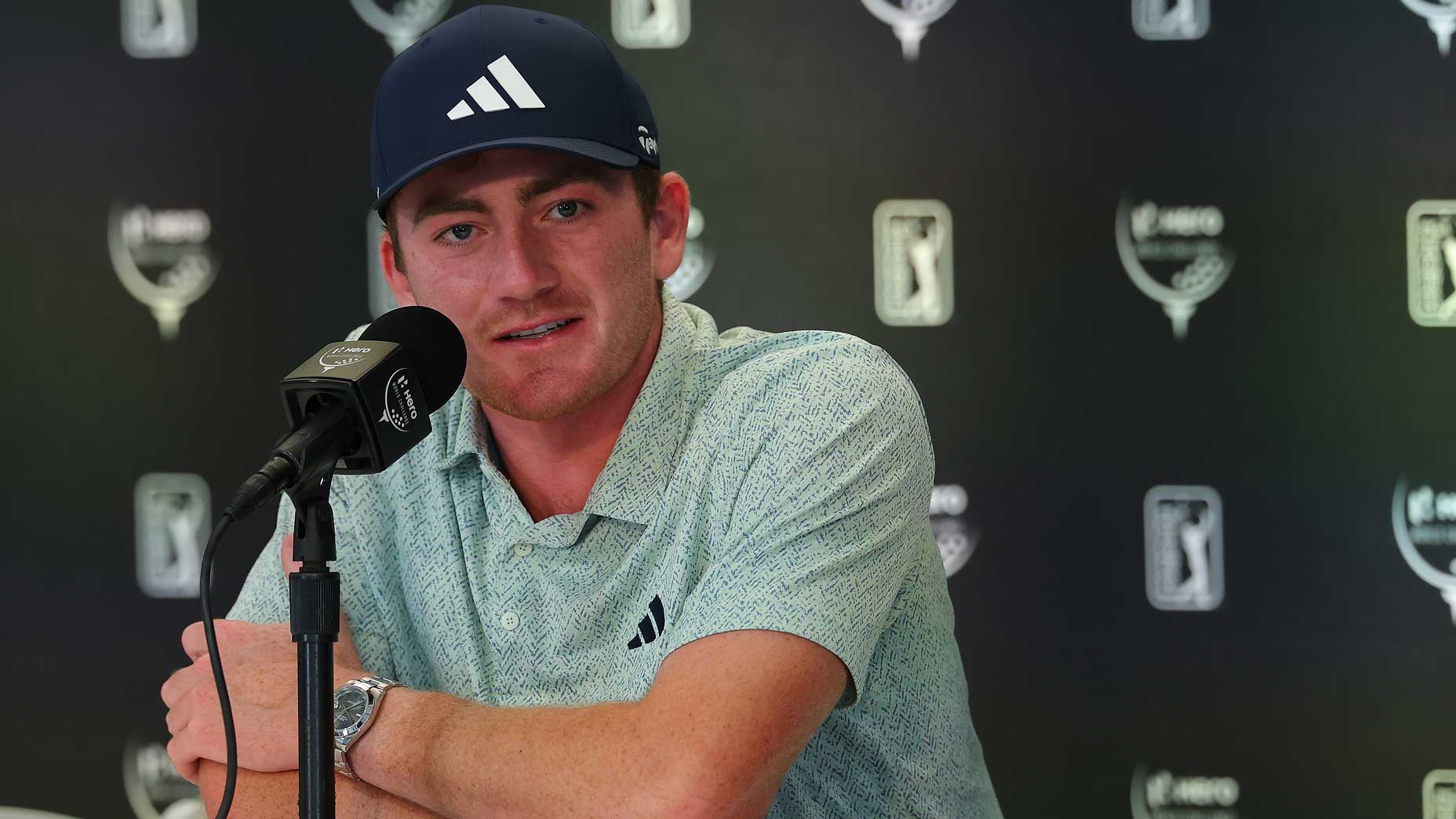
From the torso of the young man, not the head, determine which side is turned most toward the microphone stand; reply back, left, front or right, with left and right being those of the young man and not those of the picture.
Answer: front

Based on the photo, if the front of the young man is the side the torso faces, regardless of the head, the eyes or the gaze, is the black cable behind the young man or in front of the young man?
in front

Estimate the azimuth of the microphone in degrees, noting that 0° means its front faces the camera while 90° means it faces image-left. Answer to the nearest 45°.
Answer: approximately 225°

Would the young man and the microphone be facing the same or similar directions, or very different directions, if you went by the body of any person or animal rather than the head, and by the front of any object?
very different directions

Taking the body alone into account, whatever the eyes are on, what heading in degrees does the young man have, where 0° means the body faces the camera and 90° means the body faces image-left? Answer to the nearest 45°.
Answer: approximately 45°
